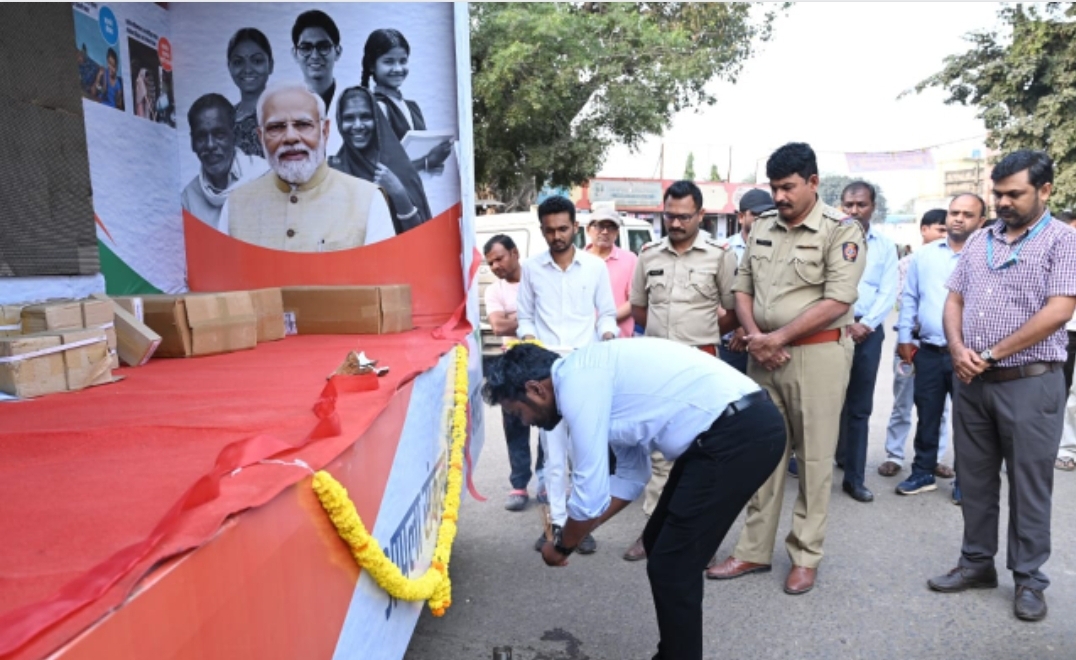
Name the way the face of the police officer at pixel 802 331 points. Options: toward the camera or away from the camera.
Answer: toward the camera

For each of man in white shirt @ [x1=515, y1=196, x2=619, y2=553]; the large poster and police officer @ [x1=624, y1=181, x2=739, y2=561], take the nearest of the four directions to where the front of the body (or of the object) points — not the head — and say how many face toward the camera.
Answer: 3

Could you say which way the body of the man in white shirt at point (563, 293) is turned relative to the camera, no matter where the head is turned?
toward the camera

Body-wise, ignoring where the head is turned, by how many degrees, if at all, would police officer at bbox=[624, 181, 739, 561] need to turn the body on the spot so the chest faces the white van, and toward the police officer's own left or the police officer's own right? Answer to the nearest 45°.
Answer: approximately 135° to the police officer's own right

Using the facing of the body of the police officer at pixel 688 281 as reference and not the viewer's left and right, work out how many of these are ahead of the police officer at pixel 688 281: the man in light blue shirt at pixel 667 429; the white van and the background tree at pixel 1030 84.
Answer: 1

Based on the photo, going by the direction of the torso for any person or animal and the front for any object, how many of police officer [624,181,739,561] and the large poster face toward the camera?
2

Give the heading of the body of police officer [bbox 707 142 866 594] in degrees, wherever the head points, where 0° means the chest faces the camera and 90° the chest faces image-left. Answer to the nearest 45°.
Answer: approximately 45°

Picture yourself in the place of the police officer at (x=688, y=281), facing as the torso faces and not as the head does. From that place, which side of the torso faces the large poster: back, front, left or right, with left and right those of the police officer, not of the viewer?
right

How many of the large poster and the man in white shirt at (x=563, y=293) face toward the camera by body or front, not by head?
2

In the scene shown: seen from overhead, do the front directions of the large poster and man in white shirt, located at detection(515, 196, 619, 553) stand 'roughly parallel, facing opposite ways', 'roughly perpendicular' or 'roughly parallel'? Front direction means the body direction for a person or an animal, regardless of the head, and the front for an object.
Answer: roughly parallel

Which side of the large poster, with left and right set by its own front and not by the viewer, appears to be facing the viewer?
front

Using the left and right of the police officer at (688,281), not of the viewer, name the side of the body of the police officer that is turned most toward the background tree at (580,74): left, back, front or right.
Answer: back

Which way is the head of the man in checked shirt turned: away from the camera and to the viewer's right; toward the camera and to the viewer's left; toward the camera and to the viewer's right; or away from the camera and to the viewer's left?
toward the camera and to the viewer's left

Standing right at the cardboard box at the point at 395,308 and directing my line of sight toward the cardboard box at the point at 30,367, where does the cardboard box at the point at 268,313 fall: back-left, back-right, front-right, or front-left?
front-right

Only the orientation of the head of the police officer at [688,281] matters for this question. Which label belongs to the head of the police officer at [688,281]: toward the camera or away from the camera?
toward the camera
